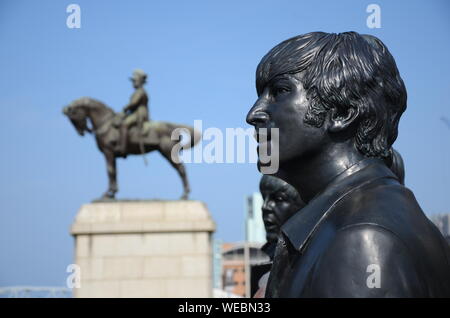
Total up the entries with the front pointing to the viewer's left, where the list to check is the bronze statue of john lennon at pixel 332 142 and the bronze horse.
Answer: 2

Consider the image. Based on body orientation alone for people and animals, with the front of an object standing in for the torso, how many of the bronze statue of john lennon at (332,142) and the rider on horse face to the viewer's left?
2

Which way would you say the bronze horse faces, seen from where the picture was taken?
facing to the left of the viewer

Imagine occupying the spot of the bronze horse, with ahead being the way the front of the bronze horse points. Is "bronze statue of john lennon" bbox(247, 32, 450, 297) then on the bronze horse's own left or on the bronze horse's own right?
on the bronze horse's own left

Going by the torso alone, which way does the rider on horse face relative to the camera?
to the viewer's left

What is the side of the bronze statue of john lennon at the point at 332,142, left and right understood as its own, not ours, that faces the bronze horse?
right

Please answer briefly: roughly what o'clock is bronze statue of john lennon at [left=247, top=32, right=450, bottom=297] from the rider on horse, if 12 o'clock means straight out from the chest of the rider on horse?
The bronze statue of john lennon is roughly at 9 o'clock from the rider on horse.

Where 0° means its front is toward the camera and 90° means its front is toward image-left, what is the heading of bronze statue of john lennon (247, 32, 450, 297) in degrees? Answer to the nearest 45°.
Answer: approximately 90°
